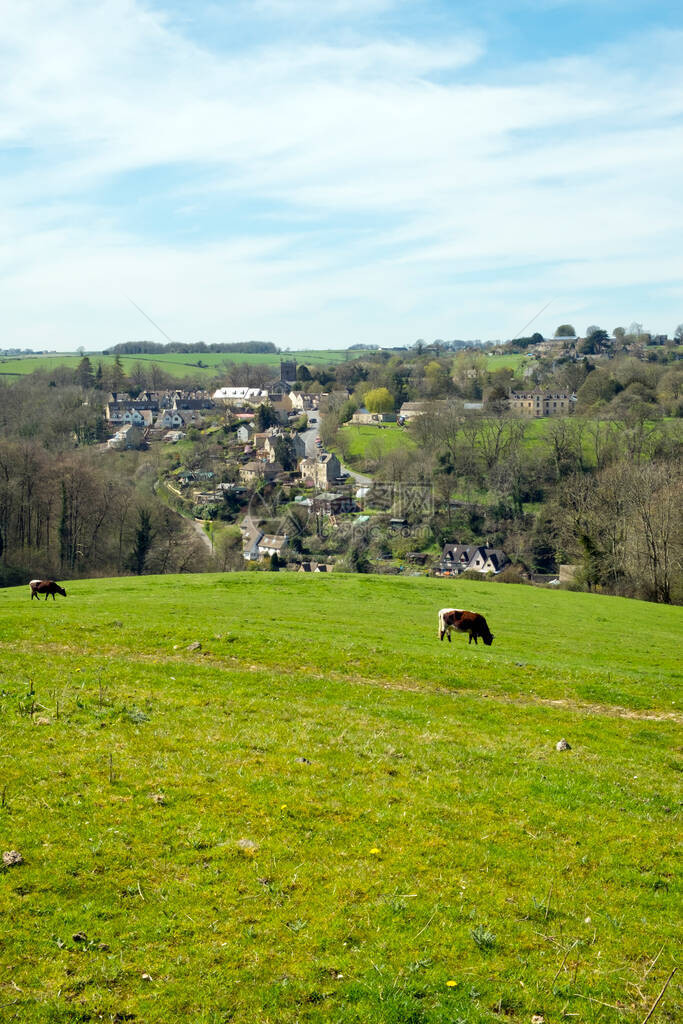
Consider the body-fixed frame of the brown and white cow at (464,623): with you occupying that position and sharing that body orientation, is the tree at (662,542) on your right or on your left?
on your left

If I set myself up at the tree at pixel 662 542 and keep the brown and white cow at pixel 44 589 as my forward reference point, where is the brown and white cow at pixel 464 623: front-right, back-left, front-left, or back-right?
front-left

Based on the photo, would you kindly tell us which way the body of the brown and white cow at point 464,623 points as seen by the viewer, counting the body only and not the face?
to the viewer's right

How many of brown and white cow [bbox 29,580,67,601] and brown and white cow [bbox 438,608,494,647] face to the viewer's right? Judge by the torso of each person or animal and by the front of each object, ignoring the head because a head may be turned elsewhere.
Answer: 2

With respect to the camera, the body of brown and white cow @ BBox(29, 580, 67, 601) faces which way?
to the viewer's right

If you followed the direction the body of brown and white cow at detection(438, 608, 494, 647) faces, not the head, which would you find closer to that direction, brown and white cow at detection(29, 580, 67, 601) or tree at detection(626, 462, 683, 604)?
the tree
